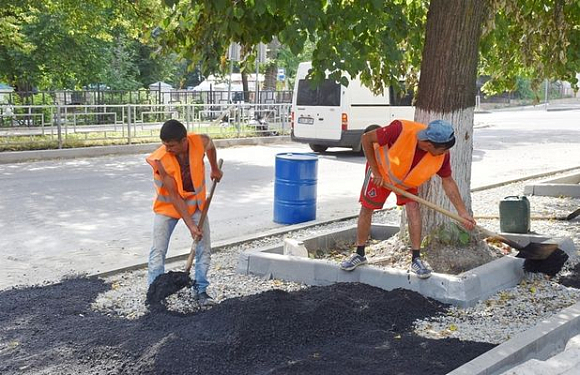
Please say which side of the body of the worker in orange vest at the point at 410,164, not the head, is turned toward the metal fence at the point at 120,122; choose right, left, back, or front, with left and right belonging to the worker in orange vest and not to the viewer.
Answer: back

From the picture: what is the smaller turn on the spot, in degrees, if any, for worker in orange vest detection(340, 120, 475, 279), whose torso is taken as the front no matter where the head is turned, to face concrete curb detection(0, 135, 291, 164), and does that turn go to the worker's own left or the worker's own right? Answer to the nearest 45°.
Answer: approximately 180°

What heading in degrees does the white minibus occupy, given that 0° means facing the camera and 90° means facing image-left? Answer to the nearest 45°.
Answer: approximately 225°

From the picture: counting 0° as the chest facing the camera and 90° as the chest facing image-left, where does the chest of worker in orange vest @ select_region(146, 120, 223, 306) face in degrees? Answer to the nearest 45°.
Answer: approximately 315°

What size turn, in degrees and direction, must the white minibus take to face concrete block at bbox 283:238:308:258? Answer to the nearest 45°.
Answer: approximately 135° to its right

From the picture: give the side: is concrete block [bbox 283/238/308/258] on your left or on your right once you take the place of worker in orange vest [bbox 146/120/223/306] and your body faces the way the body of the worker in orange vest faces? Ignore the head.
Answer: on your left

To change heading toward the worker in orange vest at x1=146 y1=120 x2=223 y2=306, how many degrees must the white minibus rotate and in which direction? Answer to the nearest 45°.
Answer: approximately 135° to its right

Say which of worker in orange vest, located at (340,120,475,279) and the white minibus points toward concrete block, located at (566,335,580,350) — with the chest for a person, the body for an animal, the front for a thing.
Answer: the worker in orange vest

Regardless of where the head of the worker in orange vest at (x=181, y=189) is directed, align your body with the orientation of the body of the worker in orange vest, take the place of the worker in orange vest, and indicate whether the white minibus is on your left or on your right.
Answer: on your left

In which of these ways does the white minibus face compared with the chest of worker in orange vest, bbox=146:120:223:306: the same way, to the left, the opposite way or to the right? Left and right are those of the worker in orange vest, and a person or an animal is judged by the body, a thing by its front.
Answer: to the left

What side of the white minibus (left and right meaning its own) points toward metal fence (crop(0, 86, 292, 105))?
left
